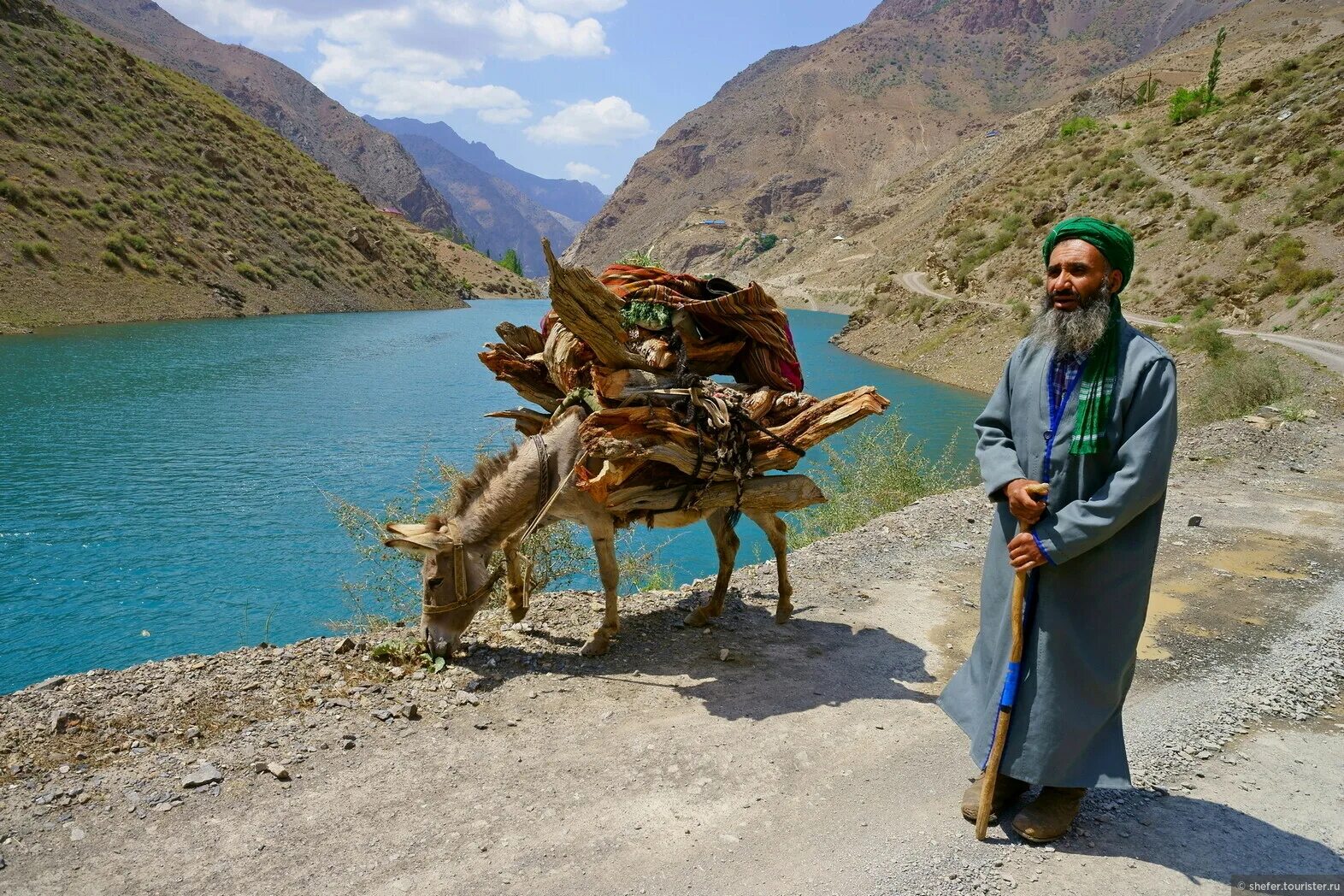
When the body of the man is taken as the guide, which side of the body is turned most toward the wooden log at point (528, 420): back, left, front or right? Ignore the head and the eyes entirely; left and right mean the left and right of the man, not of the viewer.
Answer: right

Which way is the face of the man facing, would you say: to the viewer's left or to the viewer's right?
to the viewer's left

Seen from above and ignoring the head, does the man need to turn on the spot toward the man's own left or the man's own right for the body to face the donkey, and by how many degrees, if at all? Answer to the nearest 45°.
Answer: approximately 45° to the man's own right

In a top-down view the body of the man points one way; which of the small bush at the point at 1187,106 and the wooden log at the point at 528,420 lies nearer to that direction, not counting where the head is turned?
the wooden log

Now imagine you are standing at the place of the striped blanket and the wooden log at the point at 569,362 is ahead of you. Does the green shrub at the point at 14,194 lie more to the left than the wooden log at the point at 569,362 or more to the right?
right

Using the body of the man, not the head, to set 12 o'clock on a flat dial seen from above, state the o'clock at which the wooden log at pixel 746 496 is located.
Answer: The wooden log is roughly at 3 o'clock from the man.

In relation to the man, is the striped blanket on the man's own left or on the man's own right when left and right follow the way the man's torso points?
on the man's own right

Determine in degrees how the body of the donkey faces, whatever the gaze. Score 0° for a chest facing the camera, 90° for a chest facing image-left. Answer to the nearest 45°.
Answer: approximately 90°

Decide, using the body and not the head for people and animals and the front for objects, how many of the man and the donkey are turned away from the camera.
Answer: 0

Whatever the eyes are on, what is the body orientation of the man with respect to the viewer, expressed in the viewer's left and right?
facing the viewer and to the left of the viewer

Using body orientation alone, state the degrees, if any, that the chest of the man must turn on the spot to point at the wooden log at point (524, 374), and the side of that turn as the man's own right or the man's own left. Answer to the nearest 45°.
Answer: approximately 90° to the man's own right

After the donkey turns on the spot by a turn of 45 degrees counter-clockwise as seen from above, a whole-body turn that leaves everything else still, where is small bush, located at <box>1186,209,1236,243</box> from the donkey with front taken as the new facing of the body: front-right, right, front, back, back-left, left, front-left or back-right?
back
